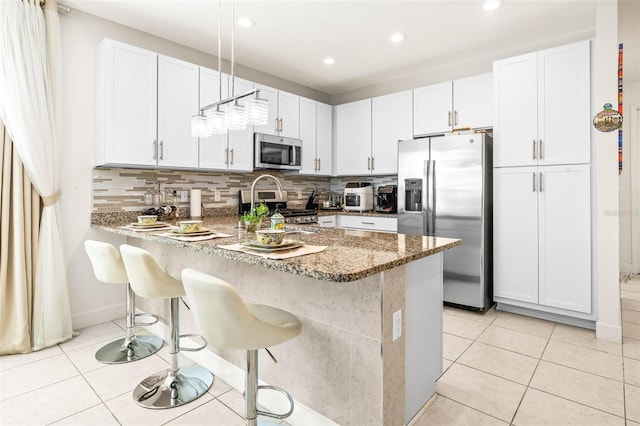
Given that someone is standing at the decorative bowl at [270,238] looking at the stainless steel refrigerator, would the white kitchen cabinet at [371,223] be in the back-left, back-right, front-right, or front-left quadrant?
front-left

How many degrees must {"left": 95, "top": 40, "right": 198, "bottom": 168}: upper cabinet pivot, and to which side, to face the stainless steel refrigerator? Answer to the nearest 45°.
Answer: approximately 45° to its left

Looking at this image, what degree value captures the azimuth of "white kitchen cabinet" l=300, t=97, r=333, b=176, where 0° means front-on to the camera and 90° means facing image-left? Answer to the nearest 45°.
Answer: approximately 315°

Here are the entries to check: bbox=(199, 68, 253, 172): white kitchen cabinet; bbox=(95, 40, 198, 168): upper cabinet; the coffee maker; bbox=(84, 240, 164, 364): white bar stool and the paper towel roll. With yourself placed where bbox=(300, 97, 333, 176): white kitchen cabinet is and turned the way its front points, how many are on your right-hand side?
4

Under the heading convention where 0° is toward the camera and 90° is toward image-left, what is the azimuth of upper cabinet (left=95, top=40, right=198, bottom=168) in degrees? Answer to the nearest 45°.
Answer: approximately 315°

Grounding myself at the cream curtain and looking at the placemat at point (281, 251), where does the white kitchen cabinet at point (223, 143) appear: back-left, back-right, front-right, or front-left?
front-left

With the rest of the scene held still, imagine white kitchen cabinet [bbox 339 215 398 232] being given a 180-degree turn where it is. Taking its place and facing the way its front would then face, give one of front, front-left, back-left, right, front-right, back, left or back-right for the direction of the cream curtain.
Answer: back

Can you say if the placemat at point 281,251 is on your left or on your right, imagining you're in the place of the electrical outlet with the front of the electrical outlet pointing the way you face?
on your right

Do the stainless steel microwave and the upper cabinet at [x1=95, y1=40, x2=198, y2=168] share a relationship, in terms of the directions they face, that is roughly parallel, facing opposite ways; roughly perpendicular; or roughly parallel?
roughly parallel

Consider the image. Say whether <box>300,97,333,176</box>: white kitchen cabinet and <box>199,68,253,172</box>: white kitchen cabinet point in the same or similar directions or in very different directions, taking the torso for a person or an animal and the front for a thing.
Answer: same or similar directions
